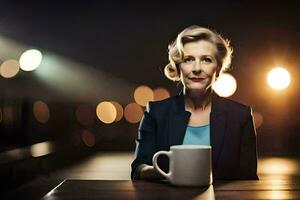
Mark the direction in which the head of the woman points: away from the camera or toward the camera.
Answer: toward the camera

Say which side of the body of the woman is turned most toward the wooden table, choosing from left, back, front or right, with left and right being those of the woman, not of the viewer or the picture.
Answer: front

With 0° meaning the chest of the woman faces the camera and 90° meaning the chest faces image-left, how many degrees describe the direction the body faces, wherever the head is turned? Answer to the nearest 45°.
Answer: approximately 0°
